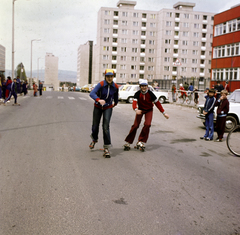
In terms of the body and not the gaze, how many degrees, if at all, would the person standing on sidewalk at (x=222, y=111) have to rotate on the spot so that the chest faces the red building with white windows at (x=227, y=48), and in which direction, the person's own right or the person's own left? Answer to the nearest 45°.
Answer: approximately 135° to the person's own right

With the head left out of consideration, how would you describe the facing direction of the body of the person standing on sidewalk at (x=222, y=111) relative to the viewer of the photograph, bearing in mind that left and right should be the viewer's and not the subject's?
facing the viewer and to the left of the viewer

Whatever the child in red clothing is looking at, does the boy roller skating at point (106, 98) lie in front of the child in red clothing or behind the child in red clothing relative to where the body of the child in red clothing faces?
in front

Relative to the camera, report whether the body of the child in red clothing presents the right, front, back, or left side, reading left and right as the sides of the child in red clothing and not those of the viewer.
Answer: front

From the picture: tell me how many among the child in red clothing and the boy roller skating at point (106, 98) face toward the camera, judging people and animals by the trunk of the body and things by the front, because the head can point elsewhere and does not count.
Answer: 2

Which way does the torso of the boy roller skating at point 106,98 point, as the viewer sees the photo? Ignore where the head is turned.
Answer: toward the camera

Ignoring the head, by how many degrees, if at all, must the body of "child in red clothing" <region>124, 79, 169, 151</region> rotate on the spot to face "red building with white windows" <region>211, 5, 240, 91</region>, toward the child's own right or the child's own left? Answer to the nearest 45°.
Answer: approximately 180°

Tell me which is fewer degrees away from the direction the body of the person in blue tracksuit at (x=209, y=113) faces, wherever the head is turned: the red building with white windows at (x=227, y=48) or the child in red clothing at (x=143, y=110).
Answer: the child in red clothing

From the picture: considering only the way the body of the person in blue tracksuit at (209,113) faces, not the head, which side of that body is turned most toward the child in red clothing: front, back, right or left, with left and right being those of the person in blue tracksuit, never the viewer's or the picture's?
front

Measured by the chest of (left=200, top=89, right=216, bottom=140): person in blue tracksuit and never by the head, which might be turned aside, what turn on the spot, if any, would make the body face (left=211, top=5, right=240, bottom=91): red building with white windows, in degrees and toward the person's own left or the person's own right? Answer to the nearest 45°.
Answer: approximately 135° to the person's own right

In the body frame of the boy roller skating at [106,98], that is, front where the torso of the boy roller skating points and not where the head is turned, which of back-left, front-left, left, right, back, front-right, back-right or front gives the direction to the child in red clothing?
back-left
